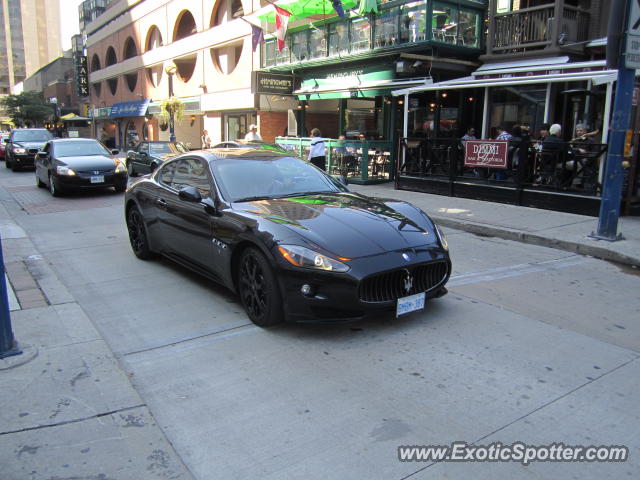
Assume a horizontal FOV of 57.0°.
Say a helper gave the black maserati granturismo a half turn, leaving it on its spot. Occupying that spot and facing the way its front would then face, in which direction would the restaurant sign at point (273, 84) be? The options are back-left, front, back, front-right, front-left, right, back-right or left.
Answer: front-right

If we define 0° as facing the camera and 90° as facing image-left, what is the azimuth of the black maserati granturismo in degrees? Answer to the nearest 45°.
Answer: approximately 315°

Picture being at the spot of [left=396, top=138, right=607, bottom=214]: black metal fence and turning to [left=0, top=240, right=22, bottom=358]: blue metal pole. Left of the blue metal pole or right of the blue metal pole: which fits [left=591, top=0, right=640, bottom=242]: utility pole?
left

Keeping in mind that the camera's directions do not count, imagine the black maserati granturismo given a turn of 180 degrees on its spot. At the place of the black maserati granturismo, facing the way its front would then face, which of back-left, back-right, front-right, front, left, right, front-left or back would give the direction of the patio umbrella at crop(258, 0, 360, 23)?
front-right

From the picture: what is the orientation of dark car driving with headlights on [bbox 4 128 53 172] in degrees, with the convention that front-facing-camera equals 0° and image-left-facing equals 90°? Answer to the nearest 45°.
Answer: approximately 0°

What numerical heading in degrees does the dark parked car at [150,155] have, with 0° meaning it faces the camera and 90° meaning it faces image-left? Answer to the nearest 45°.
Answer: approximately 315°

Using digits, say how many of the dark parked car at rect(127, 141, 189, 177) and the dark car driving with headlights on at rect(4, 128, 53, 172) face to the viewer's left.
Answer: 0

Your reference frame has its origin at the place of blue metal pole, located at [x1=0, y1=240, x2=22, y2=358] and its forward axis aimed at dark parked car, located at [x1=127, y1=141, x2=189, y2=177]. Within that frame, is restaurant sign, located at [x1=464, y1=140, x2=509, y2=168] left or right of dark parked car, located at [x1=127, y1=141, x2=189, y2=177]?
right

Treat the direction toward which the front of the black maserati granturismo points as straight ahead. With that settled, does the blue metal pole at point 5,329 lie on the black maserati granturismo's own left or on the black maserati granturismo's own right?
on the black maserati granturismo's own right

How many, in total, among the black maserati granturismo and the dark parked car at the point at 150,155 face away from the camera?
0

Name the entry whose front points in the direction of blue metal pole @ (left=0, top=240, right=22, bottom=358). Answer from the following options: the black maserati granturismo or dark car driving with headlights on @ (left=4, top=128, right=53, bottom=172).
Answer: the dark car driving with headlights on
